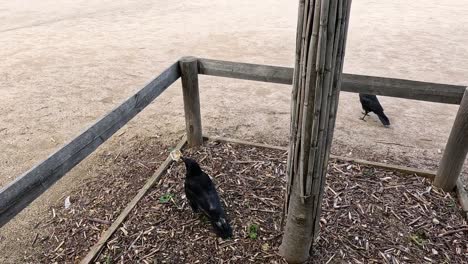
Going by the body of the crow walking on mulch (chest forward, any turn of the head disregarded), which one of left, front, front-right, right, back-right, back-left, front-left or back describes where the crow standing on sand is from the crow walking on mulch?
right

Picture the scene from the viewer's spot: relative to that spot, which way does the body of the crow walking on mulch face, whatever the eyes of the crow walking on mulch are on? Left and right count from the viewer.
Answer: facing away from the viewer and to the left of the viewer
